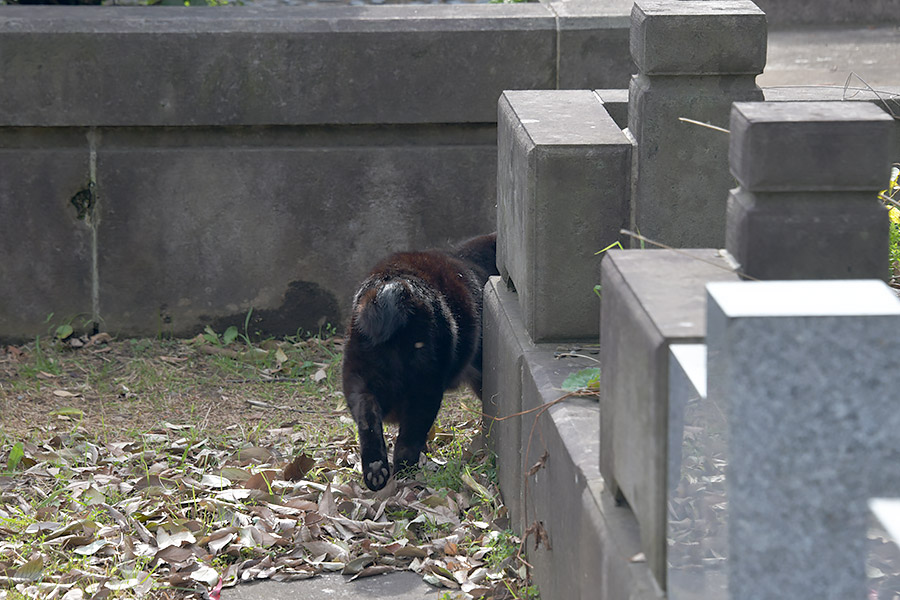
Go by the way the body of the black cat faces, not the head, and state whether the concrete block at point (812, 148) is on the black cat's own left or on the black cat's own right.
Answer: on the black cat's own right

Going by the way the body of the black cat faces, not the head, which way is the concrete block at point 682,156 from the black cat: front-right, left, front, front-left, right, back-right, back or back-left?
right

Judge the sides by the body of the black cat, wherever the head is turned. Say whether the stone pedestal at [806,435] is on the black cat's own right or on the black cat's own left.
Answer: on the black cat's own right

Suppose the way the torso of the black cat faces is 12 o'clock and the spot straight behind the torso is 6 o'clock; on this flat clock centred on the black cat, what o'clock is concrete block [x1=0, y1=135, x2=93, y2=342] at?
The concrete block is roughly at 9 o'clock from the black cat.

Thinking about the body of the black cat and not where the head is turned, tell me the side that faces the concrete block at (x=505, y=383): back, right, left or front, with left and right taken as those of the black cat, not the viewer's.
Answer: right

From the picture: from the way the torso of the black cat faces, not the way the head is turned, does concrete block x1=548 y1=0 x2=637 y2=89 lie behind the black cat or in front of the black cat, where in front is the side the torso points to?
in front

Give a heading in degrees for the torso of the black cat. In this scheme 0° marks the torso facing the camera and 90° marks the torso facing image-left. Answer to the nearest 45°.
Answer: approximately 225°

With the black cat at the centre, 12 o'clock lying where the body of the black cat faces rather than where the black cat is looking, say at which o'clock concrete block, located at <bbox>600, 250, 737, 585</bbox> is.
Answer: The concrete block is roughly at 4 o'clock from the black cat.
